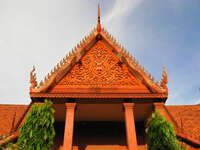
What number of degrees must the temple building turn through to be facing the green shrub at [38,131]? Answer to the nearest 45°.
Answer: approximately 45° to its right

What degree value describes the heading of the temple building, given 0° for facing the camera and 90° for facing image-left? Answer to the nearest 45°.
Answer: approximately 0°

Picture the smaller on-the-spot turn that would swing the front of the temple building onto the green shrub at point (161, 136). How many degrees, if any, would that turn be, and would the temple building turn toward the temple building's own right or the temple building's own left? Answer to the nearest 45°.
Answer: approximately 45° to the temple building's own left
